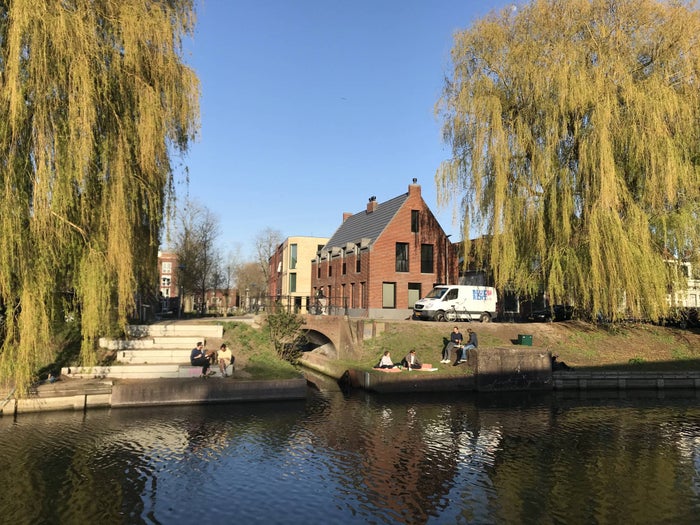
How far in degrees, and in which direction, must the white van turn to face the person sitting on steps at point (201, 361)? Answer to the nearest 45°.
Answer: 0° — it already faces them

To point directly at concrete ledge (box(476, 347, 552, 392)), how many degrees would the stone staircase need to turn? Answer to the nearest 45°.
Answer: approximately 90° to its left

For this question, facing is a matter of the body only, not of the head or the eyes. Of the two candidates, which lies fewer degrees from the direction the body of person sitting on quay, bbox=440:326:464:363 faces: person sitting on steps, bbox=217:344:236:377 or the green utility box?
the person sitting on steps

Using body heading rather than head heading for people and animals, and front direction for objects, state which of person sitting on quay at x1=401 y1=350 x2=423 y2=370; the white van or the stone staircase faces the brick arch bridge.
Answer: the white van

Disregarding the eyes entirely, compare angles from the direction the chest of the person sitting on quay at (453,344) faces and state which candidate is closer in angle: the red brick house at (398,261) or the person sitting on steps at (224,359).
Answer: the person sitting on steps

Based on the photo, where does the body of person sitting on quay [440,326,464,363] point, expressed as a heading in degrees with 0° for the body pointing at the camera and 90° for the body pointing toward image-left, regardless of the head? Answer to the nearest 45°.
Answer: approximately 45°

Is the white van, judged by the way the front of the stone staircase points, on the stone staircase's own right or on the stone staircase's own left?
on the stone staircase's own left

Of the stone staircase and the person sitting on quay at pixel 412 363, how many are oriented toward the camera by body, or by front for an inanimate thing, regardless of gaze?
2
